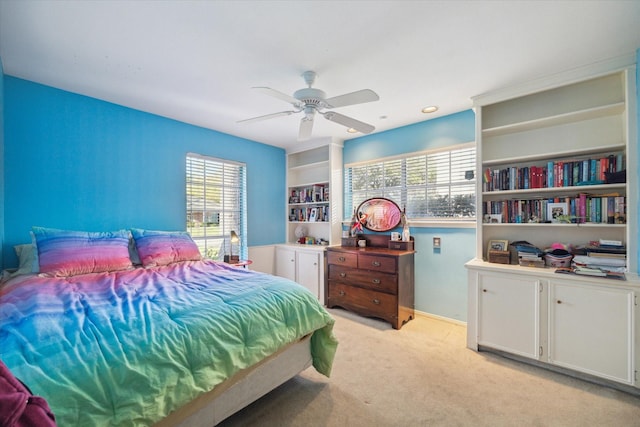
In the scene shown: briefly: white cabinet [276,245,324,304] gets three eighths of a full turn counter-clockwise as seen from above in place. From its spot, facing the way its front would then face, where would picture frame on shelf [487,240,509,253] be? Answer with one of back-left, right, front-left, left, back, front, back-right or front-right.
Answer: front-right

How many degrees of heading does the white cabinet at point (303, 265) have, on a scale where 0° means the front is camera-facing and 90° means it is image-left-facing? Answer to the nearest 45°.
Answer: approximately 45°

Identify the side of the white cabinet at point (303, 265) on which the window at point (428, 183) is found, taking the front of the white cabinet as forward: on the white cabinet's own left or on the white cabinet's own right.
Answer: on the white cabinet's own left

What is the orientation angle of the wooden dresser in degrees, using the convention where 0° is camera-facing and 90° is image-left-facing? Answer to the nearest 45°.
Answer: approximately 45°

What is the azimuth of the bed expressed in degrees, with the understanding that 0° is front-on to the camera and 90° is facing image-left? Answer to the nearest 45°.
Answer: approximately 315°

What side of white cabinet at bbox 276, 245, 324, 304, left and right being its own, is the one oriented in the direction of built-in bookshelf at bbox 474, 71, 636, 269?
left

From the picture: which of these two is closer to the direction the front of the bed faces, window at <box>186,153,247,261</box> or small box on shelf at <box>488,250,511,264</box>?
the small box on shelf
